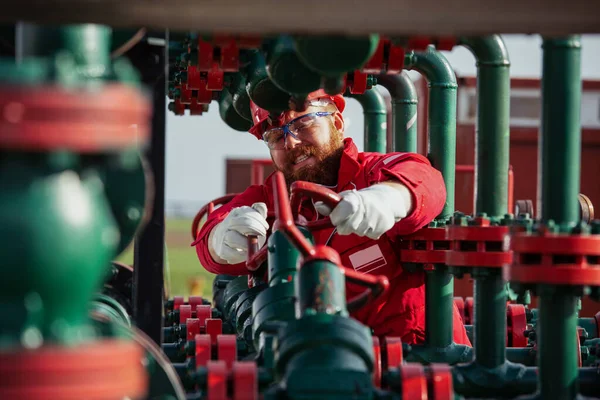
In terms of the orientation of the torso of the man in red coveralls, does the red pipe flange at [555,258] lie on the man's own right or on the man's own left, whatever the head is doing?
on the man's own left

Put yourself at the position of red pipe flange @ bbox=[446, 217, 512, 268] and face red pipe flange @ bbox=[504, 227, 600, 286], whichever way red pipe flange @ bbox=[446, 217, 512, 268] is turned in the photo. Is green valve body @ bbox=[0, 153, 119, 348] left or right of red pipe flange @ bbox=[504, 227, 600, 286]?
right

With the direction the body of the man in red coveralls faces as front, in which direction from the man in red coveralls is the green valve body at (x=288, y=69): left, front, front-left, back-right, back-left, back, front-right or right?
front-left

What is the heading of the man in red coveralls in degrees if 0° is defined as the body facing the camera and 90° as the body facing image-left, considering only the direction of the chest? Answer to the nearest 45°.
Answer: approximately 45°

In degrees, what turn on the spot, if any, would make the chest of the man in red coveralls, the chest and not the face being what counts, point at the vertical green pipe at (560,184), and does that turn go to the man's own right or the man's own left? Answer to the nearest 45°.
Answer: approximately 45° to the man's own left
